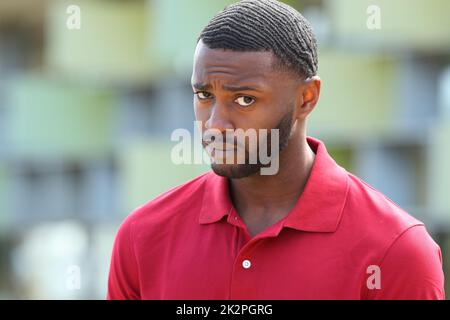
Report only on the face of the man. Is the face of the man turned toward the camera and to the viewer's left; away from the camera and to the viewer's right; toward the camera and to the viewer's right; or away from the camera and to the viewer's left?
toward the camera and to the viewer's left

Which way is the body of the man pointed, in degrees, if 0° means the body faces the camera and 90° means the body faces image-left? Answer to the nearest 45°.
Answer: approximately 45°
